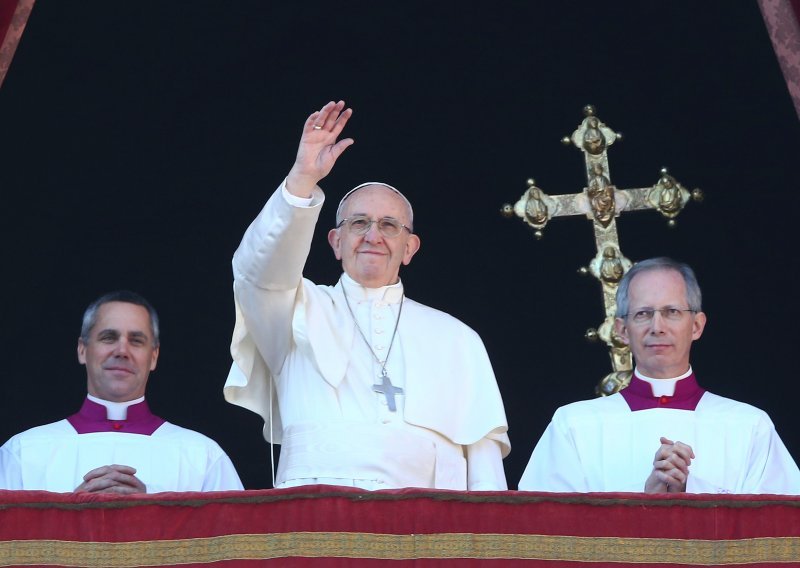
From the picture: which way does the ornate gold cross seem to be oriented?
toward the camera
